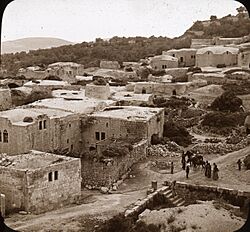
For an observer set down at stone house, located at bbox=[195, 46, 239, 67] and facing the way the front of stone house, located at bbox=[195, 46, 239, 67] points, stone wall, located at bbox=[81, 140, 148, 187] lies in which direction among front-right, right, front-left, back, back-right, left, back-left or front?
front

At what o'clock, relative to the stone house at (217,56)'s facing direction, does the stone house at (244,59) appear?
the stone house at (244,59) is roughly at 10 o'clock from the stone house at (217,56).

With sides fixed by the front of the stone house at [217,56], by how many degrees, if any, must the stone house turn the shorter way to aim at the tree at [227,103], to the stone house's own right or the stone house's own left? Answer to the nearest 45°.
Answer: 0° — it already faces it

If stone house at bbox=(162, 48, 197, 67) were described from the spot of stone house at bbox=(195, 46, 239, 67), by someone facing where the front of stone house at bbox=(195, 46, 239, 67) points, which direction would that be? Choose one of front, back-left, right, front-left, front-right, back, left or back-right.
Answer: back-right

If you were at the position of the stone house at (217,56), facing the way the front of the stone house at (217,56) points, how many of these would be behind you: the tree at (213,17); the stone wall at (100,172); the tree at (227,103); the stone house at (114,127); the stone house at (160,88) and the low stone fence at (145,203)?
1

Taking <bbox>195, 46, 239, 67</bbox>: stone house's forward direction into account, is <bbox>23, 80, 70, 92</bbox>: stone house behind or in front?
in front

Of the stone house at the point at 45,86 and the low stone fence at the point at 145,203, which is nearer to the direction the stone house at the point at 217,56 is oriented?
the low stone fence

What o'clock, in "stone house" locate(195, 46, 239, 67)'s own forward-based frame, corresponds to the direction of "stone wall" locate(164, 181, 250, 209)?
The stone wall is roughly at 12 o'clock from the stone house.

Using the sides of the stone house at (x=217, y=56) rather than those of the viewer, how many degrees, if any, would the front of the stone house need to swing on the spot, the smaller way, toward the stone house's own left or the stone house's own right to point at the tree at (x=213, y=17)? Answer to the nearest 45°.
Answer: approximately 180°

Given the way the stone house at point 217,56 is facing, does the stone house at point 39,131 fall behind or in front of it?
in front

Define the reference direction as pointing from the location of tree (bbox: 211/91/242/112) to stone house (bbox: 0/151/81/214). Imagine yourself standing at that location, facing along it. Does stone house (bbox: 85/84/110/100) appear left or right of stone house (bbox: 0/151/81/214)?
right

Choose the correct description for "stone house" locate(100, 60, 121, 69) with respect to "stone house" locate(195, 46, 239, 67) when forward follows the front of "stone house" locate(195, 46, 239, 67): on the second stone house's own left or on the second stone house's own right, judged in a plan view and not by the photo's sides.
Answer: on the second stone house's own right

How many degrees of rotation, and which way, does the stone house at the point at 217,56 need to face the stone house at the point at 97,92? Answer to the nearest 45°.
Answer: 0° — it already faces it

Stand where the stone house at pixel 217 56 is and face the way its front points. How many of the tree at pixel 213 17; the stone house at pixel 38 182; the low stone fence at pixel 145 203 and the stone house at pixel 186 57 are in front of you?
2

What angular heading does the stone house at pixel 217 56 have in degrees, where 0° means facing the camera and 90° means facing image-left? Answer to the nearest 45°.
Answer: approximately 0°

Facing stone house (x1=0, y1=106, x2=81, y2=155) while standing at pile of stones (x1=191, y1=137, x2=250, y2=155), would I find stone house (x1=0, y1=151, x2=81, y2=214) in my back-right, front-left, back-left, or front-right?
front-left

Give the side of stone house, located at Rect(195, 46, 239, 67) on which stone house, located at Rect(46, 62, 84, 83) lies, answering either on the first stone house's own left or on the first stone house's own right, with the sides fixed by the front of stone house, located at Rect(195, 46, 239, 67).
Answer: on the first stone house's own right

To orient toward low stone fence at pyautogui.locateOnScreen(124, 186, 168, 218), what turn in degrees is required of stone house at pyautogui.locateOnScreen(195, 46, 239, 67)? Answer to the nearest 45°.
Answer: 0° — it already faces it

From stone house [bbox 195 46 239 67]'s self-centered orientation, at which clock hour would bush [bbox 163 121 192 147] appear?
The bush is roughly at 12 o'clock from the stone house.
